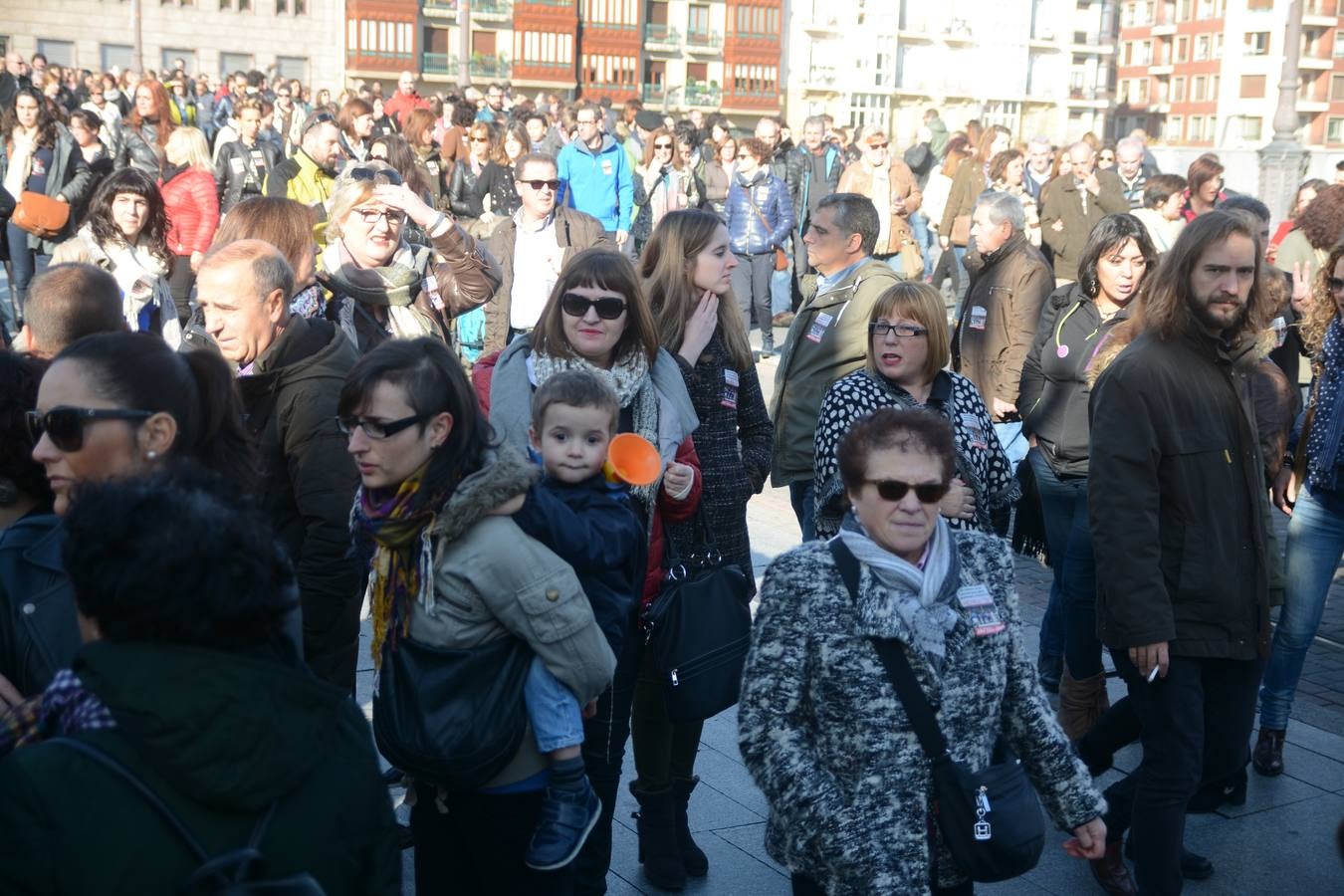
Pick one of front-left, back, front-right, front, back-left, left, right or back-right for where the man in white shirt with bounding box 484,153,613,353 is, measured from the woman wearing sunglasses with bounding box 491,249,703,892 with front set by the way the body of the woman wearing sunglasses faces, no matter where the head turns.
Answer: back

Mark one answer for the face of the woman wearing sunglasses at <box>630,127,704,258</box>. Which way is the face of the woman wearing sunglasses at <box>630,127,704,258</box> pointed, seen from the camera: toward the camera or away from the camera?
toward the camera

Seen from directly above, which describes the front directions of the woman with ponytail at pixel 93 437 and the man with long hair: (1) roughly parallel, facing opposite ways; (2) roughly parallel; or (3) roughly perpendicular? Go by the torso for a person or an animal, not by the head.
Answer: roughly perpendicular

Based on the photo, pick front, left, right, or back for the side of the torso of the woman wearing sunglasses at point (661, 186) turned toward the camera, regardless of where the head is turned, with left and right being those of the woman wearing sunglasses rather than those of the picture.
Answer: front

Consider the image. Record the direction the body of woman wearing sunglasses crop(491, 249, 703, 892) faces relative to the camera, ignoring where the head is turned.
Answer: toward the camera

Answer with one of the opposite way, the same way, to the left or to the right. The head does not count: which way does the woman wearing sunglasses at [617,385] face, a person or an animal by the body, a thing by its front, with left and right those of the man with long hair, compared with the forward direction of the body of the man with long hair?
the same way

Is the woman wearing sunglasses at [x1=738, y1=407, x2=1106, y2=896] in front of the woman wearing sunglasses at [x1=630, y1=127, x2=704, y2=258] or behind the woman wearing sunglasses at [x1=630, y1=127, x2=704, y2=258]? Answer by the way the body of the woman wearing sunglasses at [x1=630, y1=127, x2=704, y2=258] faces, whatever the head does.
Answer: in front

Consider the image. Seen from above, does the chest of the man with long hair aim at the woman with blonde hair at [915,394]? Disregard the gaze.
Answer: no

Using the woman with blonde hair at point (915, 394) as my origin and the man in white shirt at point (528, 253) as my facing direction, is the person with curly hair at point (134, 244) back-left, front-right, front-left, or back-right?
front-left

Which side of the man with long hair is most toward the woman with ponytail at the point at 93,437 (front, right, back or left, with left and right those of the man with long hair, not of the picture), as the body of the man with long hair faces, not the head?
right

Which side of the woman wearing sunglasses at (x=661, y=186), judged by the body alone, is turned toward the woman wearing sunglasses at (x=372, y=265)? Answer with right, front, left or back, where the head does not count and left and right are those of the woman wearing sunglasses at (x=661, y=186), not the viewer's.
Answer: front

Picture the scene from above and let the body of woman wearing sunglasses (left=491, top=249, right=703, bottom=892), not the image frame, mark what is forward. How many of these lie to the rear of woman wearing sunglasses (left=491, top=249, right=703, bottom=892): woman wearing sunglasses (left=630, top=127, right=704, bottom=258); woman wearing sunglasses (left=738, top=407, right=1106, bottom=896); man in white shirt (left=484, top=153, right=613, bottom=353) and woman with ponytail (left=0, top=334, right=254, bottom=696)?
2

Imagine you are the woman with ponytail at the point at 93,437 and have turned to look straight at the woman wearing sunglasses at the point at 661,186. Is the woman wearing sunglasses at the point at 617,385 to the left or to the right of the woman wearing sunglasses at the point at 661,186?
right
